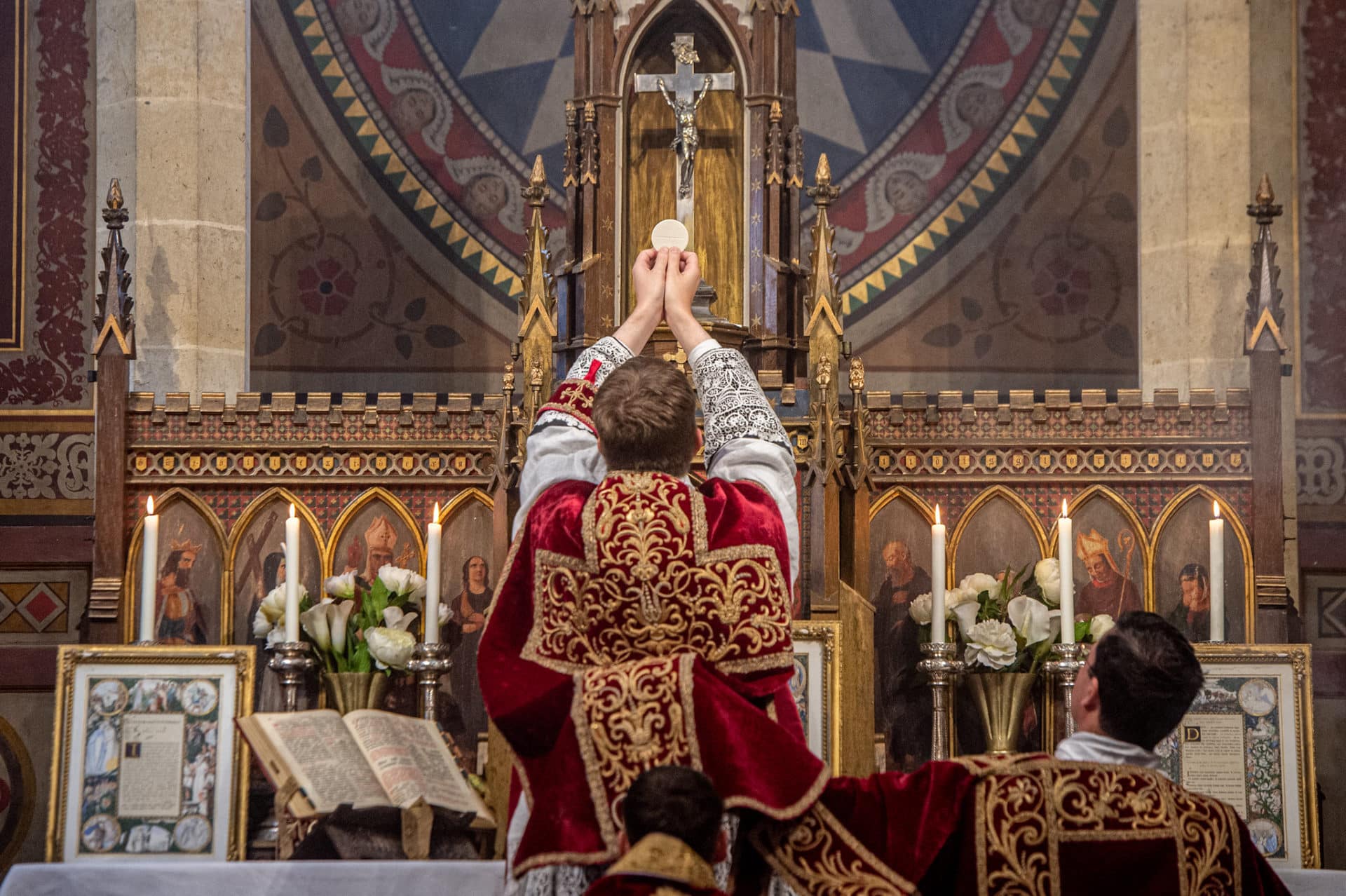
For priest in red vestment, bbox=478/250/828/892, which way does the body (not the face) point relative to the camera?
away from the camera

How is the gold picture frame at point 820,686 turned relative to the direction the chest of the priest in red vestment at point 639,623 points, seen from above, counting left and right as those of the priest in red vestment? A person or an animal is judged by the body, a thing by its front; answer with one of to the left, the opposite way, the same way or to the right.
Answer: the opposite way

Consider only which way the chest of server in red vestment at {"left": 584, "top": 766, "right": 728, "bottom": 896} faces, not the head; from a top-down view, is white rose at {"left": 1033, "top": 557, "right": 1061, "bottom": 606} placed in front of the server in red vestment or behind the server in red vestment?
in front

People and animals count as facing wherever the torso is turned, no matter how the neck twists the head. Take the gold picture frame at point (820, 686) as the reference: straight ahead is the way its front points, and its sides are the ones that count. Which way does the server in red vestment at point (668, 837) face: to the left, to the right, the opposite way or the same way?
the opposite way

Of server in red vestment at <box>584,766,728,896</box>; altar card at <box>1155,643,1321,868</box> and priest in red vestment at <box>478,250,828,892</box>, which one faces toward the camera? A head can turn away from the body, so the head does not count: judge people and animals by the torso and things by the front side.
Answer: the altar card

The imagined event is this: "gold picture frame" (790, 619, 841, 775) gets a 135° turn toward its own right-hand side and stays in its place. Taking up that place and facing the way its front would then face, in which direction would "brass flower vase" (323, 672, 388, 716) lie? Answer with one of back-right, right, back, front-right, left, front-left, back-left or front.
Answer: front-left

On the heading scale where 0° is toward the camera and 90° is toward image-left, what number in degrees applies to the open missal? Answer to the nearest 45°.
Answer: approximately 315°

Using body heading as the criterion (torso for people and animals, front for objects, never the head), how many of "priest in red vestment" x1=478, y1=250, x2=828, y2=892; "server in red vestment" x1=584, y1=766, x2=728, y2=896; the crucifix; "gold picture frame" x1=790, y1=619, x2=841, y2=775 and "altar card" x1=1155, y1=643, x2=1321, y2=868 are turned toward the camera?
3

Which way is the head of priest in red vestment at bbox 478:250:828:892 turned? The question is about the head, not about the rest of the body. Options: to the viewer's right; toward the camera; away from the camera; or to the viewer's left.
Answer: away from the camera

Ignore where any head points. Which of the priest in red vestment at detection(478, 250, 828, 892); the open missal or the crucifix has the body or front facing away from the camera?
the priest in red vestment

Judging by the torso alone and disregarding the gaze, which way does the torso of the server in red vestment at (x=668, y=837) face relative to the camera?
away from the camera

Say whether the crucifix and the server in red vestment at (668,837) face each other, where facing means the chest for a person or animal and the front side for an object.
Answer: yes

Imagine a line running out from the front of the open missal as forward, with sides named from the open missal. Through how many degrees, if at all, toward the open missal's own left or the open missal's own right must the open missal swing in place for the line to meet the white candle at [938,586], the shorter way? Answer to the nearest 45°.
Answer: approximately 45° to the open missal's own left

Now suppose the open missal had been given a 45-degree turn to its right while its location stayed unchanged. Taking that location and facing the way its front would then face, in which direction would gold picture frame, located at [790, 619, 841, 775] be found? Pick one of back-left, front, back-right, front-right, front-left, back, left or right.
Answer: left

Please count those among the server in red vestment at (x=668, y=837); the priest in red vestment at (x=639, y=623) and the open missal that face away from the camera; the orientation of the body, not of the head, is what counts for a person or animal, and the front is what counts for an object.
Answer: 2
